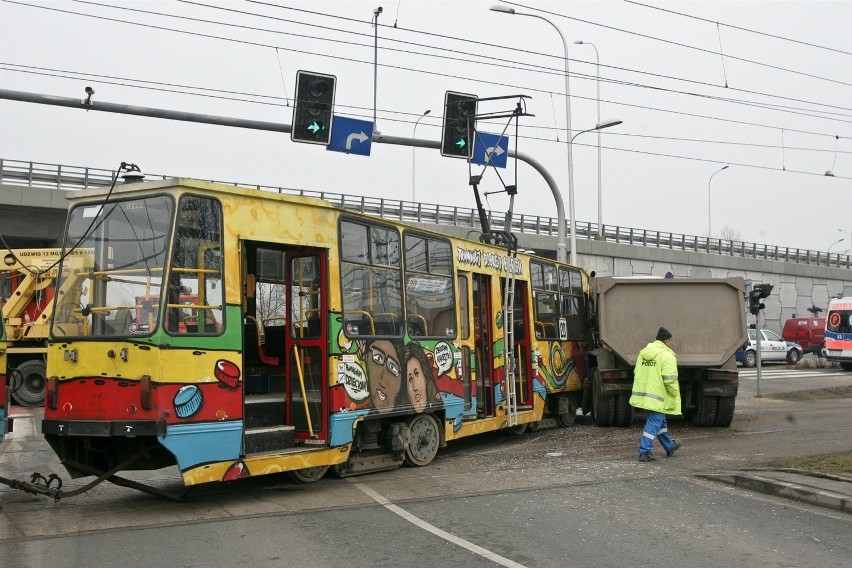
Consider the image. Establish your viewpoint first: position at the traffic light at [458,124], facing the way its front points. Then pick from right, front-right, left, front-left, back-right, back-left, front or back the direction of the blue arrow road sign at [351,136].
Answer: right

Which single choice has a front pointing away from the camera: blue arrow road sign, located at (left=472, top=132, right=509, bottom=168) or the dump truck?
the dump truck

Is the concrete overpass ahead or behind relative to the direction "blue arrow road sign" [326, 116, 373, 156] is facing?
behind

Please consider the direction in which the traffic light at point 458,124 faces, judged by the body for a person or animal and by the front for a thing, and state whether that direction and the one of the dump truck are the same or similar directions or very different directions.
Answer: very different directions

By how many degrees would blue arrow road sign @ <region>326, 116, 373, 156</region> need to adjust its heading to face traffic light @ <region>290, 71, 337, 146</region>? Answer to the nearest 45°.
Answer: approximately 45° to its right

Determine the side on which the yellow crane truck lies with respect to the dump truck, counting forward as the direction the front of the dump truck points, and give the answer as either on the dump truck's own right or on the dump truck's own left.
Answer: on the dump truck's own left

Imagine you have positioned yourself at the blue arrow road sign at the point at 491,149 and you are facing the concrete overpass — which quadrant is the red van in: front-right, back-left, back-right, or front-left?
front-right

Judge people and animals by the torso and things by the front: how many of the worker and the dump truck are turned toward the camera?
0

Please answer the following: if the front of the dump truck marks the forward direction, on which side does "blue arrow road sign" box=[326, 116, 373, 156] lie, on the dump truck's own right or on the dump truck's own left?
on the dump truck's own left

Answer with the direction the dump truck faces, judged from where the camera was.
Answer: facing away from the viewer

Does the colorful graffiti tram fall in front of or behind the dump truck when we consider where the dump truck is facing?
behind

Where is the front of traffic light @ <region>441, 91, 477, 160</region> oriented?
toward the camera

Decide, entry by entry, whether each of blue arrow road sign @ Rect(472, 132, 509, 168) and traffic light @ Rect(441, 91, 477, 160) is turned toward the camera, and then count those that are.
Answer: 2

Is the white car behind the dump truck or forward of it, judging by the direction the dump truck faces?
forward

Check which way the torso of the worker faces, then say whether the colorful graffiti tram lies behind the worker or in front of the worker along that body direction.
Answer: behind

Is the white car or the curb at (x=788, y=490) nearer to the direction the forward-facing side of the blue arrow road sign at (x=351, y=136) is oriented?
the curb

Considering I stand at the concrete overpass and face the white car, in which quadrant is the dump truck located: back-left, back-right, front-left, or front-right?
front-right
